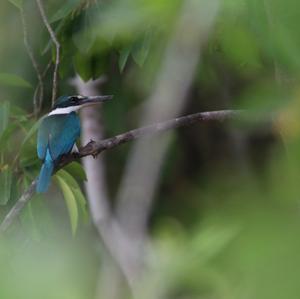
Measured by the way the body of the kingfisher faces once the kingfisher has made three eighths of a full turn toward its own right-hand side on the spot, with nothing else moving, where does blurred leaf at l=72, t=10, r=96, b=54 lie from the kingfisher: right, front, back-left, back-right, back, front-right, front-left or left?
front

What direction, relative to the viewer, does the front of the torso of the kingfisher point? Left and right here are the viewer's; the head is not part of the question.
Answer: facing away from the viewer and to the right of the viewer

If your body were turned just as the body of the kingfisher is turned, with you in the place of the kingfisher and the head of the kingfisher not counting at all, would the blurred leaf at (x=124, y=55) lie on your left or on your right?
on your right

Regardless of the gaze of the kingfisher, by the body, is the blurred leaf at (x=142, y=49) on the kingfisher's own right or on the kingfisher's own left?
on the kingfisher's own right
